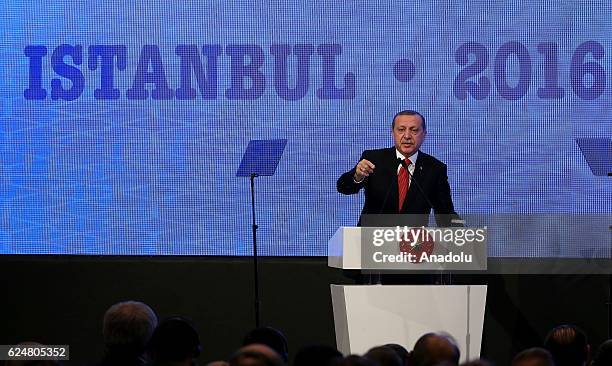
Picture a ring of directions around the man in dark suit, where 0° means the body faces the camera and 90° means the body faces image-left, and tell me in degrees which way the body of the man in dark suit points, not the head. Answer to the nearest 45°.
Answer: approximately 0°

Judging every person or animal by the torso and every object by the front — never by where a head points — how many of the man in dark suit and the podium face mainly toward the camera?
2

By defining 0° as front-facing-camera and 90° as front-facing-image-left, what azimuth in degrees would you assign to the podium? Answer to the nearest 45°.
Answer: approximately 0°
